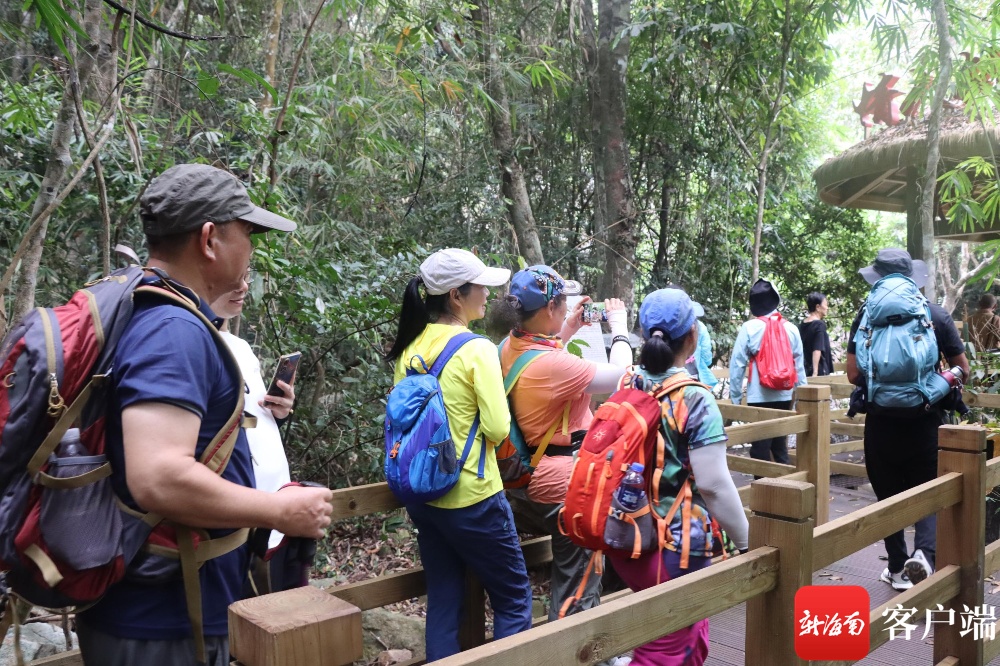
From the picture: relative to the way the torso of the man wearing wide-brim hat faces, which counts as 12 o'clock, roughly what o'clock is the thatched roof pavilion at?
The thatched roof pavilion is roughly at 12 o'clock from the man wearing wide-brim hat.

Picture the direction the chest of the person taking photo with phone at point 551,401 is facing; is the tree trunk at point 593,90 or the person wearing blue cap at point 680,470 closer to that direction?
the tree trunk

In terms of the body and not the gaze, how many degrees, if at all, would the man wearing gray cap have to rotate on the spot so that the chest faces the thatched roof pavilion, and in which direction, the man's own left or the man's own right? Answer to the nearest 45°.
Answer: approximately 45° to the man's own left

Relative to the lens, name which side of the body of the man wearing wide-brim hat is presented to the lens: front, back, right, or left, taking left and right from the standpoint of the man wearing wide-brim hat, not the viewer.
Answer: back

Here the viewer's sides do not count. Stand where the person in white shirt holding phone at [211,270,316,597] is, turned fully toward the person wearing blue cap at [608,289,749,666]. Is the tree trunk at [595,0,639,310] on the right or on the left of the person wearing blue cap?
left

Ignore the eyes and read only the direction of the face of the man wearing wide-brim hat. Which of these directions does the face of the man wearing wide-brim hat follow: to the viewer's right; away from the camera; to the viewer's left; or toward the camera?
away from the camera

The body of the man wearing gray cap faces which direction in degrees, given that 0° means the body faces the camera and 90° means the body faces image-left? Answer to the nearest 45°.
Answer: approximately 270°

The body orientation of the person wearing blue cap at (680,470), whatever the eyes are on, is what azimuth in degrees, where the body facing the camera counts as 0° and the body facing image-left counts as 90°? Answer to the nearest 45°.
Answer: approximately 225°

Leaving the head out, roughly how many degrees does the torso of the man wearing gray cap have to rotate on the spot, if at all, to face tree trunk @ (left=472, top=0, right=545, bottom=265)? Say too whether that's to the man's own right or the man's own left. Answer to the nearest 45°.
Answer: approximately 45° to the man's own left

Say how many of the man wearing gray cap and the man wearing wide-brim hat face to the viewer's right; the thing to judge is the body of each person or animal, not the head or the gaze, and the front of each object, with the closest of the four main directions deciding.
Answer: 1

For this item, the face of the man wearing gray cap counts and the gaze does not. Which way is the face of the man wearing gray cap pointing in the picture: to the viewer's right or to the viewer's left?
to the viewer's right

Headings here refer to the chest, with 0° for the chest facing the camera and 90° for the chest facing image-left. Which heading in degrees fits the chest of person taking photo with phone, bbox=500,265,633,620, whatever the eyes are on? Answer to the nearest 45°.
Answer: approximately 225°

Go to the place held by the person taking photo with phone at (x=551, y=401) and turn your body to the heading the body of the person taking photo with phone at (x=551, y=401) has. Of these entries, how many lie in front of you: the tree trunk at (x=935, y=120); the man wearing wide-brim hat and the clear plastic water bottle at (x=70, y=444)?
2

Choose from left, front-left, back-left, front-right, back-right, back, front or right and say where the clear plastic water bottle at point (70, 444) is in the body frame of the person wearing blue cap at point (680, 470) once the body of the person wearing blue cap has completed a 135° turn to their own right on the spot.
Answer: front-right

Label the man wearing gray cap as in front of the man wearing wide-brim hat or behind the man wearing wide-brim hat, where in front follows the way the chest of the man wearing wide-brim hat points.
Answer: behind
